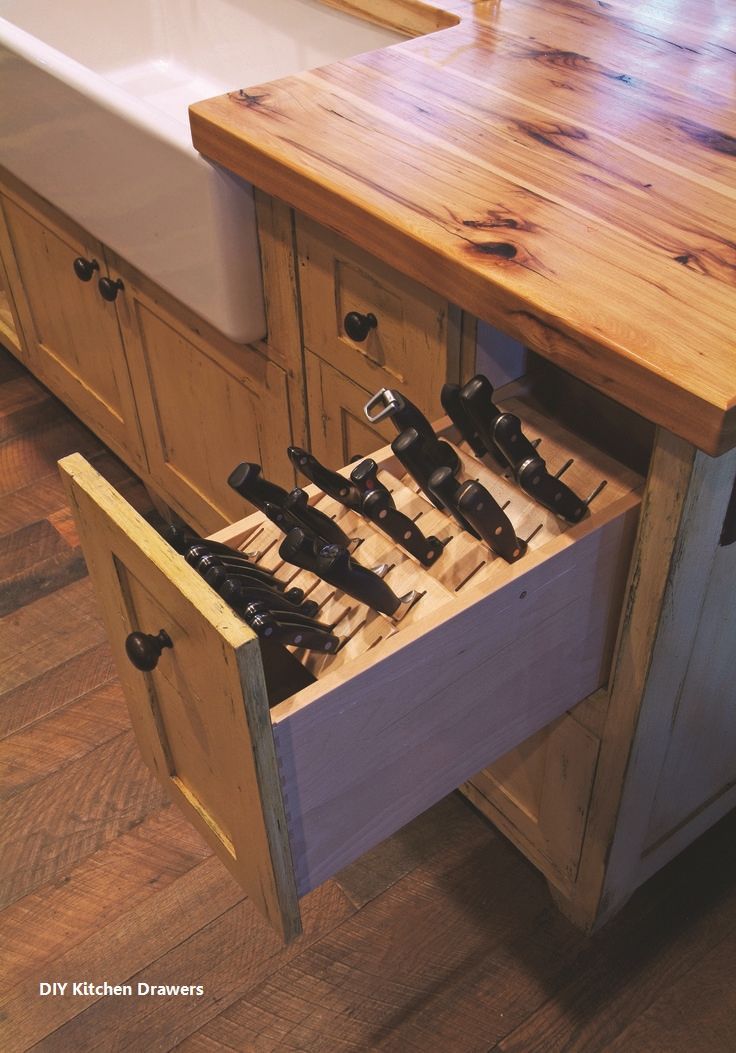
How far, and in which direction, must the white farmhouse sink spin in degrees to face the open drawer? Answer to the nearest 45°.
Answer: approximately 45° to its left

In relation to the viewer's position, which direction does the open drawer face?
facing the viewer and to the left of the viewer

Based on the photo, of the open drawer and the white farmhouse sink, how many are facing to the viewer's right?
0

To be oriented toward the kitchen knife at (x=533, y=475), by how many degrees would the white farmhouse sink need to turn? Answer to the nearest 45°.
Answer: approximately 45° to its left

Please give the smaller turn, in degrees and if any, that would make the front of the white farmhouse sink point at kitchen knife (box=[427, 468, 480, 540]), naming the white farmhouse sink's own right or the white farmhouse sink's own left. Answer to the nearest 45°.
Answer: approximately 45° to the white farmhouse sink's own left

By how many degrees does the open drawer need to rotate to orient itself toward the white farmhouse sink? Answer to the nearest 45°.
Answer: approximately 135° to its right

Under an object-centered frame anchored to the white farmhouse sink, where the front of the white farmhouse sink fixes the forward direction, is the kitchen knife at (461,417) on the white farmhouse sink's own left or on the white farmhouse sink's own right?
on the white farmhouse sink's own left

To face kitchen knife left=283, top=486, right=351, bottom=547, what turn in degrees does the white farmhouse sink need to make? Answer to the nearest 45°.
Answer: approximately 45° to its left
